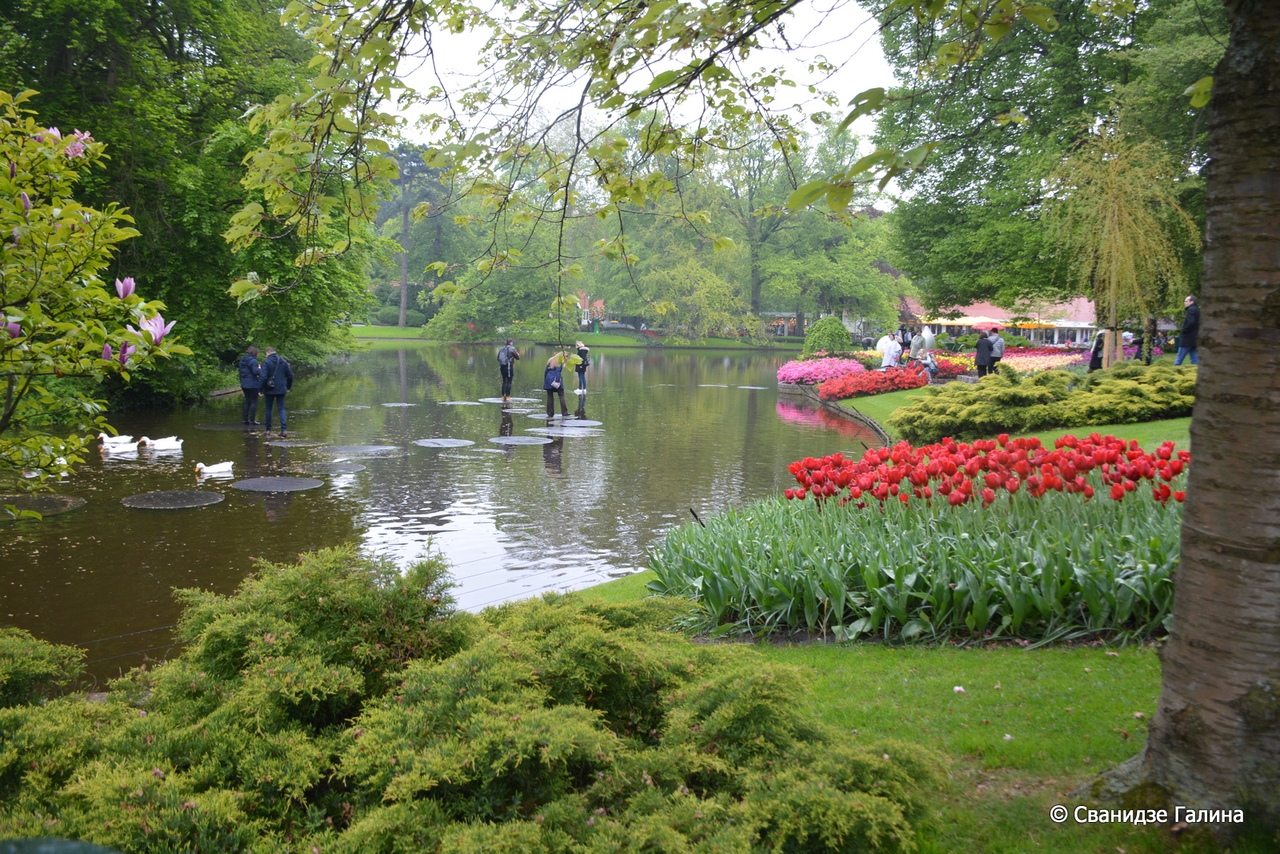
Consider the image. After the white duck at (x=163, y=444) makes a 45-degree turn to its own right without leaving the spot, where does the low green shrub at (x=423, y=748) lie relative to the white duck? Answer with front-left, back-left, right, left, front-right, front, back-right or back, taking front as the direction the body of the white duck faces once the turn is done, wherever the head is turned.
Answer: back-left

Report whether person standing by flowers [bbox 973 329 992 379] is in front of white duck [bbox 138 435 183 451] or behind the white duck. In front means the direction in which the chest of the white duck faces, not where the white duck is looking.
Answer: behind

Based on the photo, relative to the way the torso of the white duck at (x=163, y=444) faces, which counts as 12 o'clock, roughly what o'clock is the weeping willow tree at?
The weeping willow tree is roughly at 6 o'clock from the white duck.

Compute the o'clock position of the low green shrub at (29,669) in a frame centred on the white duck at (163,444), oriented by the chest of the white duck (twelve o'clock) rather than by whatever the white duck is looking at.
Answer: The low green shrub is roughly at 9 o'clock from the white duck.

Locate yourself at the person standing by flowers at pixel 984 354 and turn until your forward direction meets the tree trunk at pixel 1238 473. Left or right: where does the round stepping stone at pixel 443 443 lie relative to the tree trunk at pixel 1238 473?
right

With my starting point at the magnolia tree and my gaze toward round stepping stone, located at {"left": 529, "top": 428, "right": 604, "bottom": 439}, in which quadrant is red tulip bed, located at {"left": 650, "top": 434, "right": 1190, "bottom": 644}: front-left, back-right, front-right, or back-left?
front-right

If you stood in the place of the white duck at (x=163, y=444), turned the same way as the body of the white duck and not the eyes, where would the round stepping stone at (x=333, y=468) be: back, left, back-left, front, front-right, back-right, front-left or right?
back-left

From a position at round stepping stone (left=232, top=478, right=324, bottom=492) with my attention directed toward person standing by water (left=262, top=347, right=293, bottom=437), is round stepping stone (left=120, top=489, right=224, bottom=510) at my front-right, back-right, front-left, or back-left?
back-left

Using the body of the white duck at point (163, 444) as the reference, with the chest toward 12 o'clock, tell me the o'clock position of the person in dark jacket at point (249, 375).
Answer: The person in dark jacket is roughly at 4 o'clock from the white duck.

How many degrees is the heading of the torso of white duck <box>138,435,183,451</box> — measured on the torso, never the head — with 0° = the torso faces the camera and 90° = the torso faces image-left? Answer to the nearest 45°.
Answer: approximately 90°
